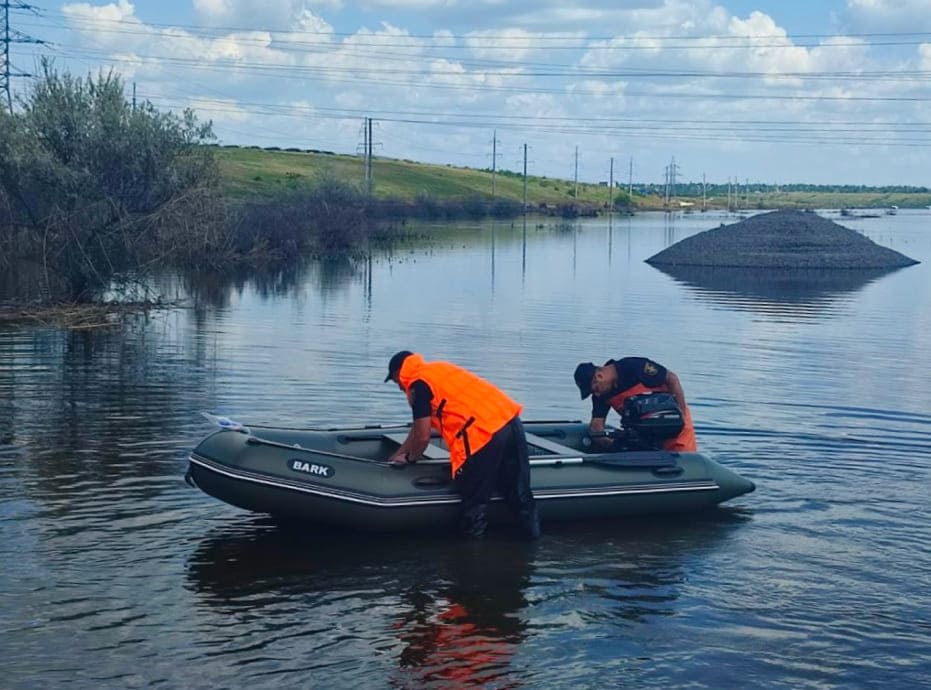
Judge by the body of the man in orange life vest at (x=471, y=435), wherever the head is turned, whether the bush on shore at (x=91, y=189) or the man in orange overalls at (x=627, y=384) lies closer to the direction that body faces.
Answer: the bush on shore

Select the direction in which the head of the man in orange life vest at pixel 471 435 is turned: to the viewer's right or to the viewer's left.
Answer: to the viewer's left

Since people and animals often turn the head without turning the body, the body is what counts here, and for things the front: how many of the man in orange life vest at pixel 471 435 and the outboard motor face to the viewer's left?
2

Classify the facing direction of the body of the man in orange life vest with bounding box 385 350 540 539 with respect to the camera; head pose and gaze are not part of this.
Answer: to the viewer's left

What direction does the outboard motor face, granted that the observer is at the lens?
facing to the left of the viewer

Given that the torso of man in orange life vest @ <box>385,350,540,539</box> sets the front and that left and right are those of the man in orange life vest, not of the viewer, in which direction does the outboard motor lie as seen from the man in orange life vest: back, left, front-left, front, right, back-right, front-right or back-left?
back-right

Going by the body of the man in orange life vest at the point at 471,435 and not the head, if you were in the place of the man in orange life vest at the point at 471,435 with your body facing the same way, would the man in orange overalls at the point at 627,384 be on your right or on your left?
on your right
